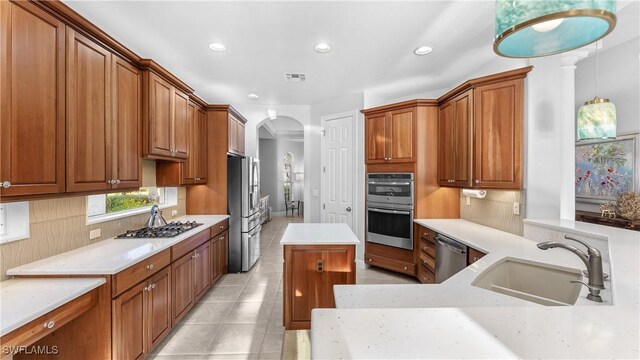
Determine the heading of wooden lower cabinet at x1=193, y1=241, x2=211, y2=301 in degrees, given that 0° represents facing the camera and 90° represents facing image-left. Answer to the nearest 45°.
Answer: approximately 270°

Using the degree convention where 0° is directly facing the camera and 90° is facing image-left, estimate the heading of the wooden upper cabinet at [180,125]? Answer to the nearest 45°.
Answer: approximately 315°

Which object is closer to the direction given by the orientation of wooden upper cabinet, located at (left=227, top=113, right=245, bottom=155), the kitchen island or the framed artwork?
the framed artwork

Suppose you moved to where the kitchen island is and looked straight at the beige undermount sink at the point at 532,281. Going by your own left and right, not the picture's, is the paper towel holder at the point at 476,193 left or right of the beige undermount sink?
left

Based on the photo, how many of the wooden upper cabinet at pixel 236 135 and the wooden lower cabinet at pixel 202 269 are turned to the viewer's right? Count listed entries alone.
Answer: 2

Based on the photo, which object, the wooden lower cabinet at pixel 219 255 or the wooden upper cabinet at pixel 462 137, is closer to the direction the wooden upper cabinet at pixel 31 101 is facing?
the wooden upper cabinet

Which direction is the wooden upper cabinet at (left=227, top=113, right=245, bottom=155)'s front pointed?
to the viewer's right

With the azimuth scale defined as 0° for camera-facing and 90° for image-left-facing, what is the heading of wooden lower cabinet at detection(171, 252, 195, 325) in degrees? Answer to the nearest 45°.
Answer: approximately 315°

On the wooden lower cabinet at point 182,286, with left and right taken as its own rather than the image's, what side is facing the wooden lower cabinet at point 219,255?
left
